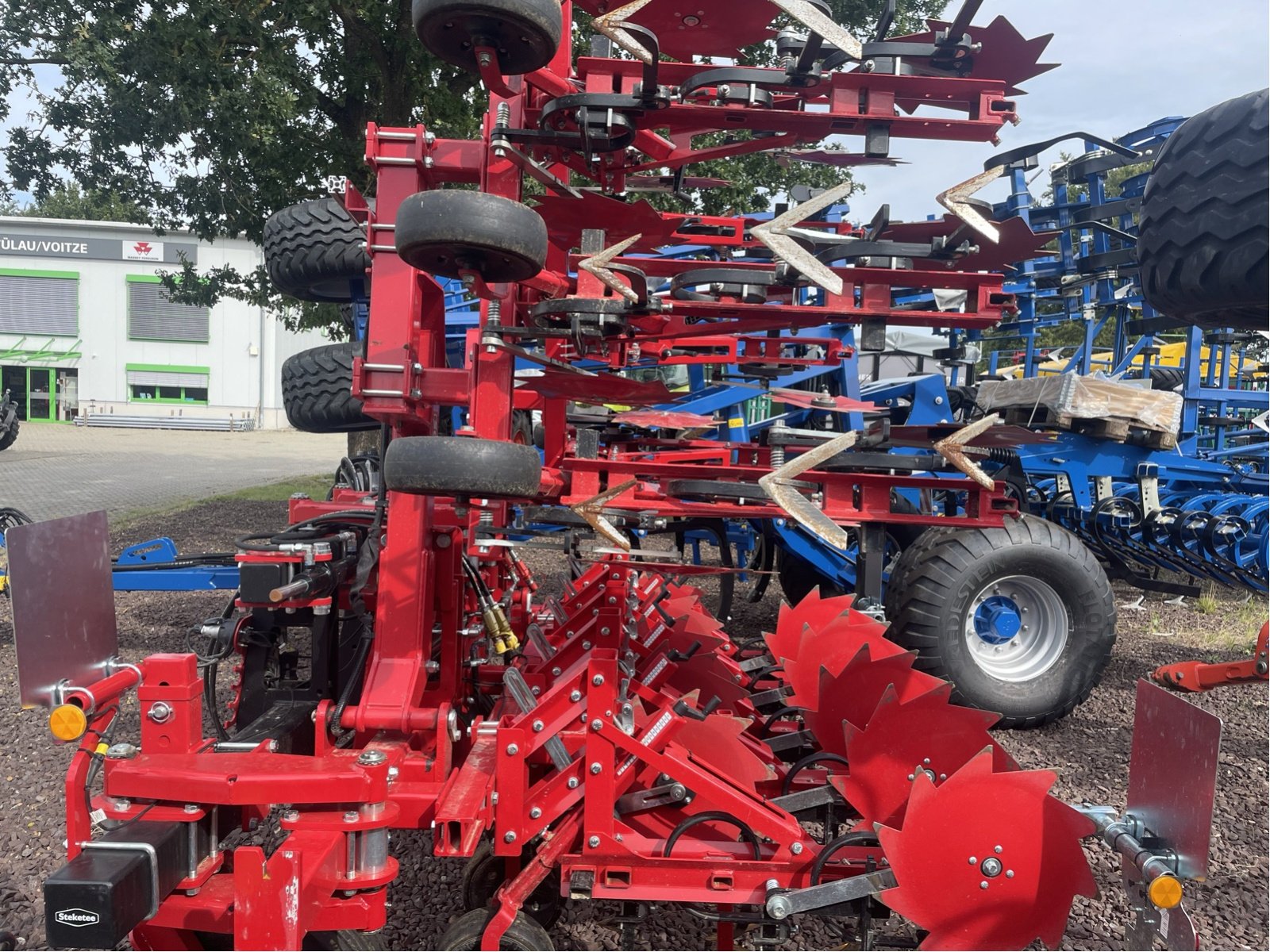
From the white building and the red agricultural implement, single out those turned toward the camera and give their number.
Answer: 1

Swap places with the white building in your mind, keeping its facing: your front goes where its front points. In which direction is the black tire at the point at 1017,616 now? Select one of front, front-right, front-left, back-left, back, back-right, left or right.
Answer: front

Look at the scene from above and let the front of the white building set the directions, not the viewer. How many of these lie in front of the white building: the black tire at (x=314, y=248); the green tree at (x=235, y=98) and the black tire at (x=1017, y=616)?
3

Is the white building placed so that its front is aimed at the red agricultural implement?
yes

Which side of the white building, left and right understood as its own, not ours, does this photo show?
front

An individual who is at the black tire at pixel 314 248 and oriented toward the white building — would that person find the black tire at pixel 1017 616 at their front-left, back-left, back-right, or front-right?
back-right

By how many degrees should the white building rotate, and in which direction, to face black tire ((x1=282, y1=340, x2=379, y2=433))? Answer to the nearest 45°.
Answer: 0° — it already faces it

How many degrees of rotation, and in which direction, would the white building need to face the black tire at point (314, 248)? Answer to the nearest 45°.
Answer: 0° — it already faces it

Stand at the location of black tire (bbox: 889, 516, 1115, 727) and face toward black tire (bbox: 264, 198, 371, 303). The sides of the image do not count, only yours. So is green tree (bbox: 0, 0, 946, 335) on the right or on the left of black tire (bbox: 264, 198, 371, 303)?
right

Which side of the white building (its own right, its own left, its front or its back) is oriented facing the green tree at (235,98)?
front
